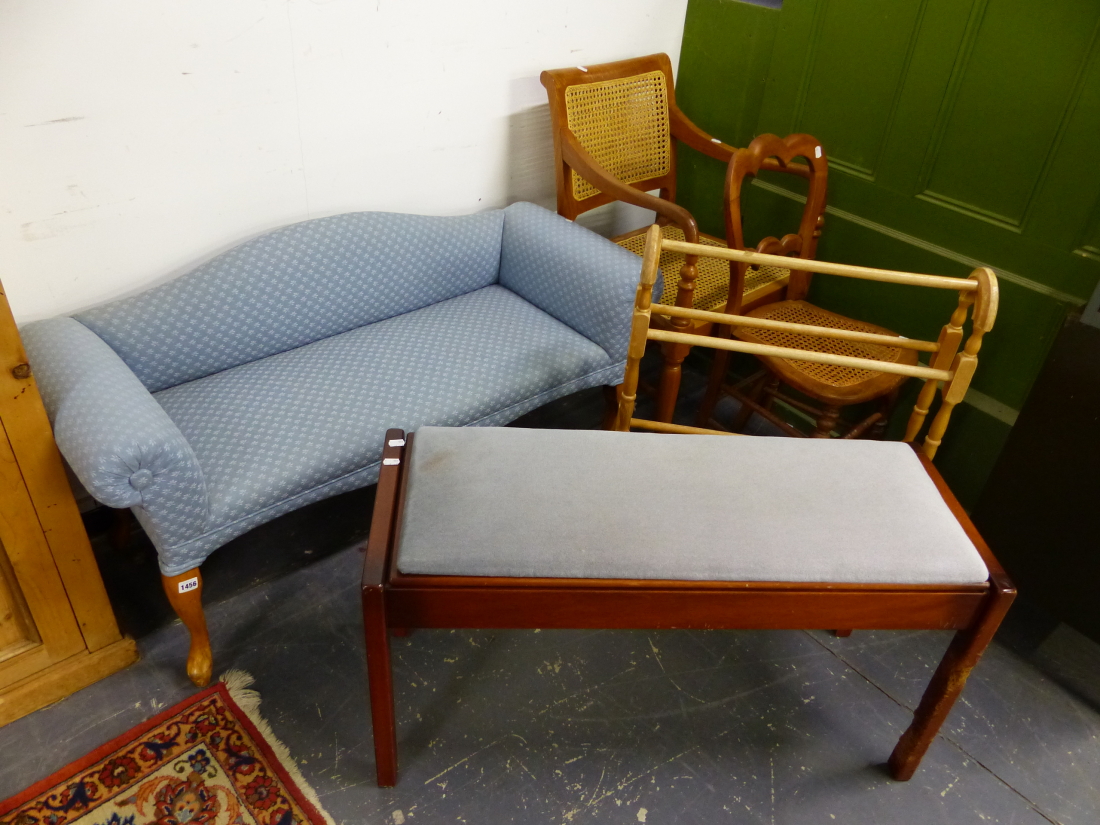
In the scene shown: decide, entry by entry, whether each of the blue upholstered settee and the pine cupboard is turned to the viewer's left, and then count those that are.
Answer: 0

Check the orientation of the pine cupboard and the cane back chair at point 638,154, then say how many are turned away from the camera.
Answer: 0

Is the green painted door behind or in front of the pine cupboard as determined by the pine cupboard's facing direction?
in front

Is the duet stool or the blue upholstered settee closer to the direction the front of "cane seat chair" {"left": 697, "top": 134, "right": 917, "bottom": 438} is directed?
the duet stool

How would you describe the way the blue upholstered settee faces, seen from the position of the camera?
facing the viewer and to the right of the viewer

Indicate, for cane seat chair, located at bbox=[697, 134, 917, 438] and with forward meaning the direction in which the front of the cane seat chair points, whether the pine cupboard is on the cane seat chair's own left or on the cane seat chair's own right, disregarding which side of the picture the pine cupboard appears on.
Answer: on the cane seat chair's own right

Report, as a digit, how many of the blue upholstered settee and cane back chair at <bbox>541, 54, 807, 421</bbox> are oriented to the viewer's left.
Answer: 0

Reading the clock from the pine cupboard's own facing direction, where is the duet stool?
The duet stool is roughly at 12 o'clock from the pine cupboard.

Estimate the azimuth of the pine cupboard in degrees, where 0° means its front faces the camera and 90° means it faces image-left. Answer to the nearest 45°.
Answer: approximately 315°

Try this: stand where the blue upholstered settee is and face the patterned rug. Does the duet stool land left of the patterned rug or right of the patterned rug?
left
